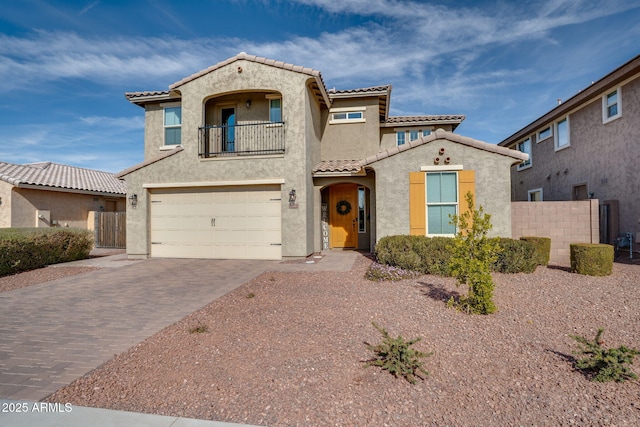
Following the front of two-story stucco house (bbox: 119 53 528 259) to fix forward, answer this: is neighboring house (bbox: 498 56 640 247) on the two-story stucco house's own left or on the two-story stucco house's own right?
on the two-story stucco house's own left

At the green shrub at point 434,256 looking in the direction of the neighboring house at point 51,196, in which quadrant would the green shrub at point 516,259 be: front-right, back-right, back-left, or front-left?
back-right

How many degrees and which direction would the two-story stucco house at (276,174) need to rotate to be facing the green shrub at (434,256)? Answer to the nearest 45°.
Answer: approximately 45° to its left

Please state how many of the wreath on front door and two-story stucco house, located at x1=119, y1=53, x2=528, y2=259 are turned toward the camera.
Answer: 2

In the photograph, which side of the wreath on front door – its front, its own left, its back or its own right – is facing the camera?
front

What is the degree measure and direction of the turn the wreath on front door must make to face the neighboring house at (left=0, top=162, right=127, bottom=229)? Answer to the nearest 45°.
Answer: approximately 90° to its right

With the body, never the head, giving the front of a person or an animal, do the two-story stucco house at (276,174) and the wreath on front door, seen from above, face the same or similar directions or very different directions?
same or similar directions

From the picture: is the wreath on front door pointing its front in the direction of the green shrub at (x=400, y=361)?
yes

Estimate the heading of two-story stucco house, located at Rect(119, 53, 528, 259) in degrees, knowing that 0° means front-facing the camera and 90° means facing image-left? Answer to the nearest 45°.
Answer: approximately 0°

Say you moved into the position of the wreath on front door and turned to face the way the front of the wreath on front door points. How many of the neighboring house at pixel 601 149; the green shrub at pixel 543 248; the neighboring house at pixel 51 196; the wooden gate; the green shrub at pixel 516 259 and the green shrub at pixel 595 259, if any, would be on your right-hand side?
2

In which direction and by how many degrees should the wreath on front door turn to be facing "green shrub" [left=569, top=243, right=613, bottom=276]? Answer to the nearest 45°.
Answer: approximately 45° to its left

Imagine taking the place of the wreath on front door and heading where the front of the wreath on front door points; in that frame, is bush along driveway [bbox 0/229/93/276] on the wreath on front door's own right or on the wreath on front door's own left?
on the wreath on front door's own right

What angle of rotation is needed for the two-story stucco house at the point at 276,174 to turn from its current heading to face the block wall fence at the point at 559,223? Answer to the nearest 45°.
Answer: approximately 90° to its left

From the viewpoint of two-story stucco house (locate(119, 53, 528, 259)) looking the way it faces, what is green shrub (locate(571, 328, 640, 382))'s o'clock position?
The green shrub is roughly at 11 o'clock from the two-story stucco house.
